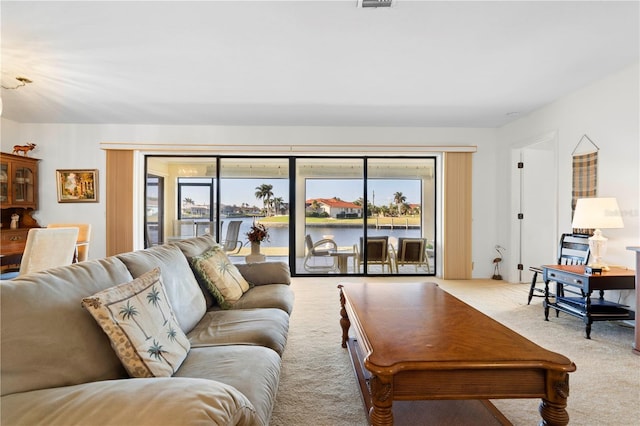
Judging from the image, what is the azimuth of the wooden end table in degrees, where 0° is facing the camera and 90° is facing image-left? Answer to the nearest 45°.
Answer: approximately 45°

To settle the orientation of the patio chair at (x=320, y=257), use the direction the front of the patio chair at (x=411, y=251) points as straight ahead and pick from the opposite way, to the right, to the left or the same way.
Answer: to the right

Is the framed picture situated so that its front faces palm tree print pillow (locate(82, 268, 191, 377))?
yes

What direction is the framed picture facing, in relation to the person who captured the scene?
facing the viewer

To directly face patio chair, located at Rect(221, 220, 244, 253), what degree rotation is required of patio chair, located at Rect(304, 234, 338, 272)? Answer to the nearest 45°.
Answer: approximately 180°

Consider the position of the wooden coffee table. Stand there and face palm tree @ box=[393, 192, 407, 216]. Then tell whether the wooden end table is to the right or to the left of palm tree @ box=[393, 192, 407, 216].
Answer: right

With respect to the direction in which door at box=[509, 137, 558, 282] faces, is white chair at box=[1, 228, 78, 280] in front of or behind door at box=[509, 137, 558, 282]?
in front

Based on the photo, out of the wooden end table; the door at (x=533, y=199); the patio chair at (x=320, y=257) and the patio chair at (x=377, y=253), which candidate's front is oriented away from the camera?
the patio chair at (x=377, y=253)

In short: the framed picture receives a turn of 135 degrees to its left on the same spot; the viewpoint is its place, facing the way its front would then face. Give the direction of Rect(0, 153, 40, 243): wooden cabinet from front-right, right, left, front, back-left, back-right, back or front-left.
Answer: back-left

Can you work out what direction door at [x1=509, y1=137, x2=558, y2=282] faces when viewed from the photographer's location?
facing the viewer and to the left of the viewer

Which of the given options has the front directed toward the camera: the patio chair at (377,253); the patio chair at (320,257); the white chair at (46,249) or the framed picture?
the framed picture

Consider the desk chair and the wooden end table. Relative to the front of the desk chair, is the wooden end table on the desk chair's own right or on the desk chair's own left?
on the desk chair's own left

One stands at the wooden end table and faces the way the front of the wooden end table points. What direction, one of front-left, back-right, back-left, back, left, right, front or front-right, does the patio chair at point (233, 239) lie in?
front-right
